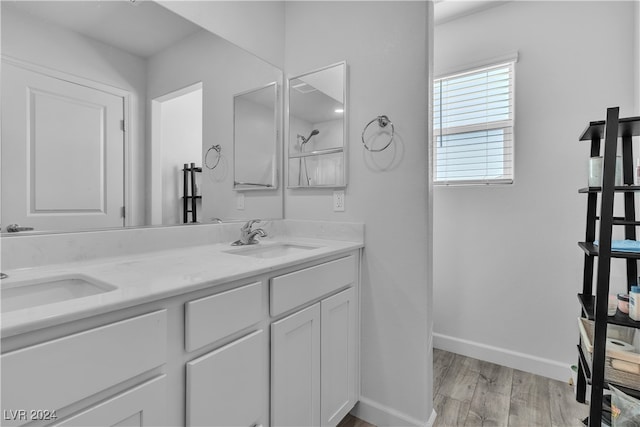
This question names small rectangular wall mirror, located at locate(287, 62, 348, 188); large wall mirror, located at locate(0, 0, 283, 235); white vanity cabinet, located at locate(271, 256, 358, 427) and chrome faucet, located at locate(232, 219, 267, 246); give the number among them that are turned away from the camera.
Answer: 0

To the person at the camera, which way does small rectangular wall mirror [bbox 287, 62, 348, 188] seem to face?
facing the viewer and to the left of the viewer

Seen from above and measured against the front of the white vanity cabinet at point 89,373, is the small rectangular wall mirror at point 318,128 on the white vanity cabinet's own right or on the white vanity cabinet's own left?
on the white vanity cabinet's own left

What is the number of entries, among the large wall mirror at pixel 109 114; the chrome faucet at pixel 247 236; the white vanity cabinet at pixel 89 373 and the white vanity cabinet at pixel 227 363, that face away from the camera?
0

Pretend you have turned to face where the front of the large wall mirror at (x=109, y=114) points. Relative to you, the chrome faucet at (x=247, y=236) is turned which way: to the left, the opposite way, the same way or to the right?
the same way

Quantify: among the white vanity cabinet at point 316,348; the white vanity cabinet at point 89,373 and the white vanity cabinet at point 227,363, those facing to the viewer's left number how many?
0

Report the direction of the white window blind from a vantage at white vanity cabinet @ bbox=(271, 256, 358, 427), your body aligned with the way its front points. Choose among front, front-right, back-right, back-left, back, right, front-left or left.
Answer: left

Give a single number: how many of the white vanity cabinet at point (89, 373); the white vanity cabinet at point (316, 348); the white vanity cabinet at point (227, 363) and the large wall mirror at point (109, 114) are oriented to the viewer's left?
0

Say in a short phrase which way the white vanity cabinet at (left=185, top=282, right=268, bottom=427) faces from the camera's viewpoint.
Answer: facing the viewer and to the right of the viewer

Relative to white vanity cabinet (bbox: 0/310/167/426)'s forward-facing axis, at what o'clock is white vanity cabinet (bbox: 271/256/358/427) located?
white vanity cabinet (bbox: 271/256/358/427) is roughly at 10 o'clock from white vanity cabinet (bbox: 0/310/167/426).
